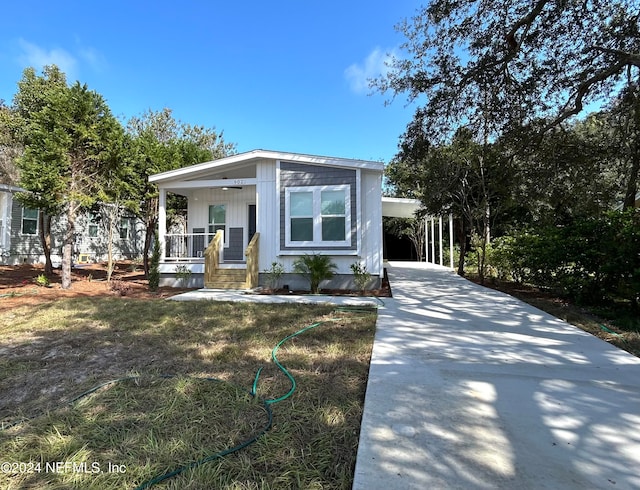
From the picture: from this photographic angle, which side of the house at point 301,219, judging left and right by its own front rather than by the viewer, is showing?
front

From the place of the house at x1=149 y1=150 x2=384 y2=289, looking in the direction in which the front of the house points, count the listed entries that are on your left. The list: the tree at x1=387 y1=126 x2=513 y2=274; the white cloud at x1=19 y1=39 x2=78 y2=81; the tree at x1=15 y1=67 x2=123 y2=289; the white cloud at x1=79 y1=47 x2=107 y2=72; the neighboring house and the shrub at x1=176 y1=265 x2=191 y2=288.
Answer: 1

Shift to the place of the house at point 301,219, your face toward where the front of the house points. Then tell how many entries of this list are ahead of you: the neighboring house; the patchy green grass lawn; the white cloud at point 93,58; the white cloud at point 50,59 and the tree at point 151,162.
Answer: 1

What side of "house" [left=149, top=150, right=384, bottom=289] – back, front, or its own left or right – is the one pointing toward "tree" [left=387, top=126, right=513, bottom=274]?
left

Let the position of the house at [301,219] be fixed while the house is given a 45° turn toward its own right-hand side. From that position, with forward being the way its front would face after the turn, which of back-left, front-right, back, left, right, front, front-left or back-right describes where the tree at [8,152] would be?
right

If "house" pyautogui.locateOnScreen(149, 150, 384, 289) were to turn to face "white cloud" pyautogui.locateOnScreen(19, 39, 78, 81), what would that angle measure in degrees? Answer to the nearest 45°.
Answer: approximately 135° to its right

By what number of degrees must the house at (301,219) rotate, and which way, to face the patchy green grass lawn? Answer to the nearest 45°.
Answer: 0° — it already faces it

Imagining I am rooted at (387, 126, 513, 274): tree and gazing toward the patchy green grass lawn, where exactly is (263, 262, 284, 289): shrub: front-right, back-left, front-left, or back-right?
front-right

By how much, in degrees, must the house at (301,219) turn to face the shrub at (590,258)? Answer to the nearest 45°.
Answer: approximately 45° to its left

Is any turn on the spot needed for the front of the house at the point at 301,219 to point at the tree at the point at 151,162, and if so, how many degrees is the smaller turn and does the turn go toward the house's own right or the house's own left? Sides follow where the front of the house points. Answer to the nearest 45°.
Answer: approximately 135° to the house's own right
